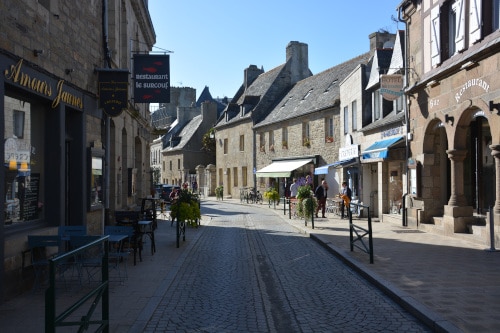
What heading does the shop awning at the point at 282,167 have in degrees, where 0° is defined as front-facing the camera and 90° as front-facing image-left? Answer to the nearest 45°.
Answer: approximately 45°

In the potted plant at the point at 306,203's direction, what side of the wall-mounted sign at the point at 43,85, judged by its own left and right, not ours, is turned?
left

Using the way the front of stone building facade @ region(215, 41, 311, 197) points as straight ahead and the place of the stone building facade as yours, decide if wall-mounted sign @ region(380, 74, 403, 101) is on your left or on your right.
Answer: on your left

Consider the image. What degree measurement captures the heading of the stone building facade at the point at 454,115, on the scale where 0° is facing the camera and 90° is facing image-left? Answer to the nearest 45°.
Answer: approximately 45°

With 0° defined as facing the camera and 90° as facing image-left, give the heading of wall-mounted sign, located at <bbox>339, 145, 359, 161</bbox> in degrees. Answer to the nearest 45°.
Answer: approximately 45°

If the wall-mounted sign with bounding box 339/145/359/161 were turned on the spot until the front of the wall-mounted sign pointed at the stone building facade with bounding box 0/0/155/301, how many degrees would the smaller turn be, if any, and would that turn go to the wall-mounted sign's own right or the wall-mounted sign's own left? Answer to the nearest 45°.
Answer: approximately 45° to the wall-mounted sign's own left

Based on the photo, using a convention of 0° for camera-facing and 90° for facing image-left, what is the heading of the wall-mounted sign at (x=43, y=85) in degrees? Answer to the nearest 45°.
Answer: approximately 315°

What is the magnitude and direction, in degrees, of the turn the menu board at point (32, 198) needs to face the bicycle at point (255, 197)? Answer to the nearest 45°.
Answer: approximately 90° to its left

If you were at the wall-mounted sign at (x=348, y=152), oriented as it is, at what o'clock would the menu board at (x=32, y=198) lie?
The menu board is roughly at 11 o'clock from the wall-mounted sign.

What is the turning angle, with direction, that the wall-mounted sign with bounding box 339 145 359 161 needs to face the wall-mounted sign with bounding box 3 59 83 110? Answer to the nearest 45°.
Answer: approximately 45° to its left

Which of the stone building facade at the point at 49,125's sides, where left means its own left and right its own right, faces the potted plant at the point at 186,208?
left
